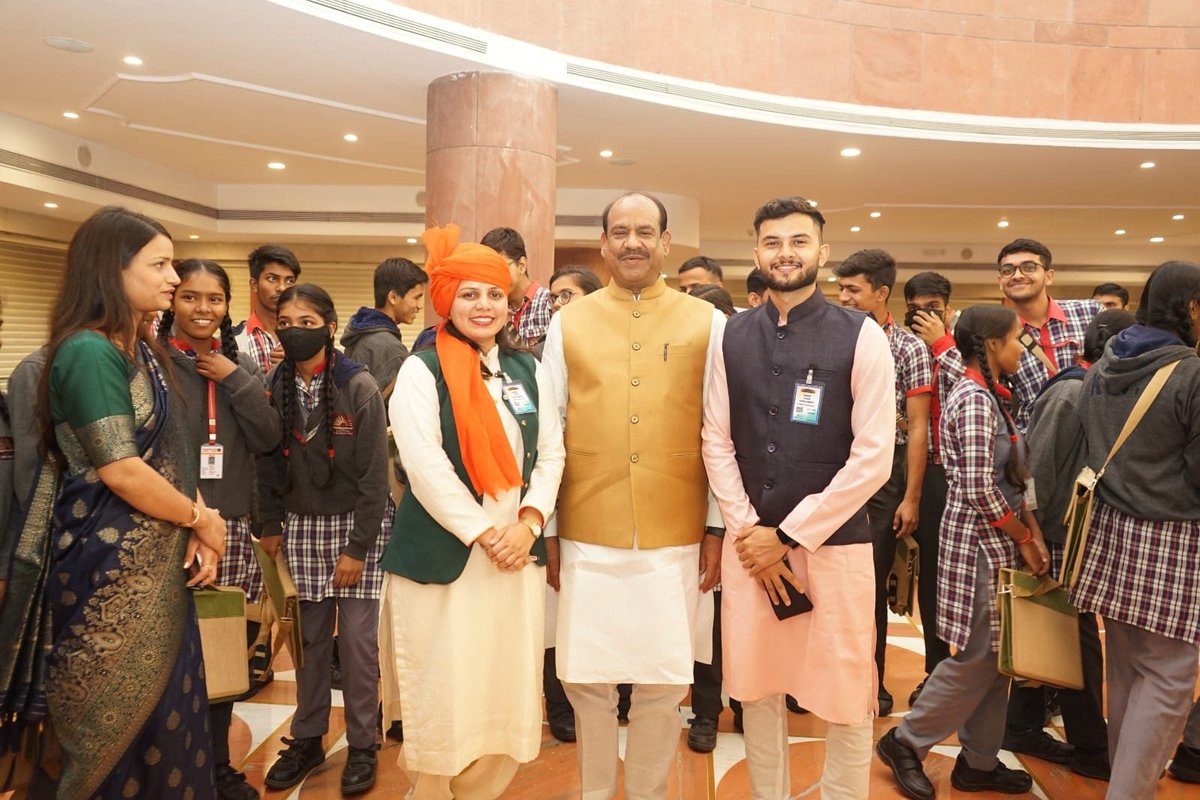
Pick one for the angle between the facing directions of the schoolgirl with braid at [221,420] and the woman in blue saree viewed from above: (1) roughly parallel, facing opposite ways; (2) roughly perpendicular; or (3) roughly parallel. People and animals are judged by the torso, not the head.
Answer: roughly perpendicular

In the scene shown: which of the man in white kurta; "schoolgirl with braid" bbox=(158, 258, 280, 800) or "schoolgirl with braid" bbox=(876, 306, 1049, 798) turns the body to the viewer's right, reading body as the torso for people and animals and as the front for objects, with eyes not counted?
"schoolgirl with braid" bbox=(876, 306, 1049, 798)

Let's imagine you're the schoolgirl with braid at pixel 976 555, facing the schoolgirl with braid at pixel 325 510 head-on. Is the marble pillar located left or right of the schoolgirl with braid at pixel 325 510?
right

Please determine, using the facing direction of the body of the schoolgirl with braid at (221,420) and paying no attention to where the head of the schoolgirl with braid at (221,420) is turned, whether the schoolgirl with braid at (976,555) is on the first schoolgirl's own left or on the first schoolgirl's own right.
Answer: on the first schoolgirl's own left

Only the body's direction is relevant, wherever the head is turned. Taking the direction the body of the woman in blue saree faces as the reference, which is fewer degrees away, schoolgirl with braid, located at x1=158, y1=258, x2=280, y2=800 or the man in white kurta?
the man in white kurta

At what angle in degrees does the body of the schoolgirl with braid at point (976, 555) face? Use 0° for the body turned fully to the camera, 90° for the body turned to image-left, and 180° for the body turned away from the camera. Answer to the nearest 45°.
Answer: approximately 270°

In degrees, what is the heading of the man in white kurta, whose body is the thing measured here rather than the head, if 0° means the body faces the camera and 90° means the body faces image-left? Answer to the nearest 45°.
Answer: approximately 0°

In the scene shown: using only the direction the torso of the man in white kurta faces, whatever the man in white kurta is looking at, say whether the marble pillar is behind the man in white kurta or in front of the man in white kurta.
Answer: behind

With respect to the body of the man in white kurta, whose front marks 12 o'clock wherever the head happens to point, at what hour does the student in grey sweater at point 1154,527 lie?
The student in grey sweater is roughly at 9 o'clock from the man in white kurta.

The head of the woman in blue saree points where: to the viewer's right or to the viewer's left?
to the viewer's right

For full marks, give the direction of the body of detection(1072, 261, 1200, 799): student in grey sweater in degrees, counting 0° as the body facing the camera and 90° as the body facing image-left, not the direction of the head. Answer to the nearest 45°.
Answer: approximately 225°

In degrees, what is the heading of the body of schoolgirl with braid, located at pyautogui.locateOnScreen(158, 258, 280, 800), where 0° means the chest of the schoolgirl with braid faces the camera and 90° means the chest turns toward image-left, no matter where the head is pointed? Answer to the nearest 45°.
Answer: approximately 0°
